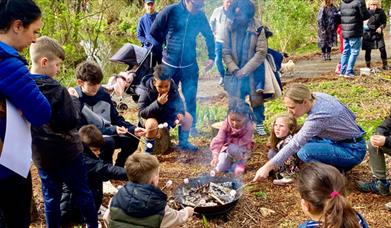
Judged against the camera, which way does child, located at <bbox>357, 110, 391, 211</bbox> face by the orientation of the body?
to the viewer's left

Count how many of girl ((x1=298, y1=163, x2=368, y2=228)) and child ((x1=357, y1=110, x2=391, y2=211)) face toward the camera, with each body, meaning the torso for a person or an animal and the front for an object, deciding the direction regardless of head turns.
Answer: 0

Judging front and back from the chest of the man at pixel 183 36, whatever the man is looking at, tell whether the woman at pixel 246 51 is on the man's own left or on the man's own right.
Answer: on the man's own left

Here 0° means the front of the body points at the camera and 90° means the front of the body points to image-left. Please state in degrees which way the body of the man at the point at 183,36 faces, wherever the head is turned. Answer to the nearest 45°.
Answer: approximately 0°

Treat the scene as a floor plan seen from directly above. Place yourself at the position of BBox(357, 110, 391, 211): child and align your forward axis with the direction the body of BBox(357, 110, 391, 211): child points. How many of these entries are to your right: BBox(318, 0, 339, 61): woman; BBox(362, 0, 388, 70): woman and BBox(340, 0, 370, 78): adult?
3

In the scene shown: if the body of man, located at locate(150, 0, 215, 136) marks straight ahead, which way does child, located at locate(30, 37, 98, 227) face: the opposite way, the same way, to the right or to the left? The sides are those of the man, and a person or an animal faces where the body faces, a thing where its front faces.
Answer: to the left

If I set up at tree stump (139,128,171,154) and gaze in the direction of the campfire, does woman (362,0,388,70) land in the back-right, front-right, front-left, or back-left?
back-left

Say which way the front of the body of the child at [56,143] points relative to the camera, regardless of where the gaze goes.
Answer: to the viewer's right

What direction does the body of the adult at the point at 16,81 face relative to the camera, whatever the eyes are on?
to the viewer's right

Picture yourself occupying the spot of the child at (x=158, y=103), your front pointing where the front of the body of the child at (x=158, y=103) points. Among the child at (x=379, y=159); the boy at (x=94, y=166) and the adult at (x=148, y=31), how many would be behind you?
1

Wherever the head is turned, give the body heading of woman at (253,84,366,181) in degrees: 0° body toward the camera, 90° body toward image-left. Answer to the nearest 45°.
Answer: approximately 90°

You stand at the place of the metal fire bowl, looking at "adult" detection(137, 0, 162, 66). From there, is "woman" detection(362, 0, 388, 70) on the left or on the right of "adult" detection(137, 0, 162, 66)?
right

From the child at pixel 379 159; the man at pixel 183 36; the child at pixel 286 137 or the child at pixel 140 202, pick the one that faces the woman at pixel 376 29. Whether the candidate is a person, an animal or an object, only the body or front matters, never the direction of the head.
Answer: the child at pixel 140 202

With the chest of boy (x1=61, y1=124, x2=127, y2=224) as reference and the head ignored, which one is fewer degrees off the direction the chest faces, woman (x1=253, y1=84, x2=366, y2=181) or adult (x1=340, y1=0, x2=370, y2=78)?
the woman

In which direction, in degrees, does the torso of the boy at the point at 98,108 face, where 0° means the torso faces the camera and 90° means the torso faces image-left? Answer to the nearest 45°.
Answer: approximately 315°

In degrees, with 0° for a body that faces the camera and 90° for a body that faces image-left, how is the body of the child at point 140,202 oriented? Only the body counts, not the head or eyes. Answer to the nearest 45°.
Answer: approximately 225°

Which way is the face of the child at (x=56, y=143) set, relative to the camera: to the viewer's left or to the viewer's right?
to the viewer's right

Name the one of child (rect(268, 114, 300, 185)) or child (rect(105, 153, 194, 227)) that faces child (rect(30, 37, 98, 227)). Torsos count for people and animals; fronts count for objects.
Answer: child (rect(268, 114, 300, 185))
